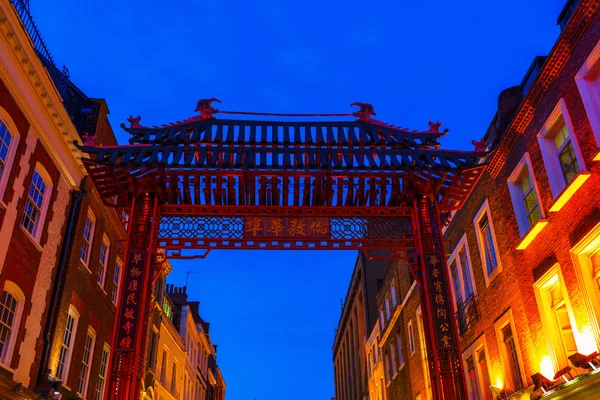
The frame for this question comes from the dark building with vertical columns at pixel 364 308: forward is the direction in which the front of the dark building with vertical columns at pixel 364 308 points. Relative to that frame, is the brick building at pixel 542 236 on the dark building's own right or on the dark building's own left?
on the dark building's own left

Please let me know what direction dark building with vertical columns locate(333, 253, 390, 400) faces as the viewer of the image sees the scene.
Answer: facing to the left of the viewer

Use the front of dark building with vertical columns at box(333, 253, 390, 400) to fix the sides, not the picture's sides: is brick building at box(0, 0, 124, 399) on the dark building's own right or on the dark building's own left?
on the dark building's own left

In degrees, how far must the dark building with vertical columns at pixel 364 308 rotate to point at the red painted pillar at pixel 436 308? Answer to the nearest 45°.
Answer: approximately 90° to its left

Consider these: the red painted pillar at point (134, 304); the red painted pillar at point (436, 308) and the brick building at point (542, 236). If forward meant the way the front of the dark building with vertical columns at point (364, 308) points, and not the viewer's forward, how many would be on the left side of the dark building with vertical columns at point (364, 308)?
3

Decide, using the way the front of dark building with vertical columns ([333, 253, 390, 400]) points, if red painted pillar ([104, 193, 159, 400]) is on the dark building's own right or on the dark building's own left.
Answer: on the dark building's own left
